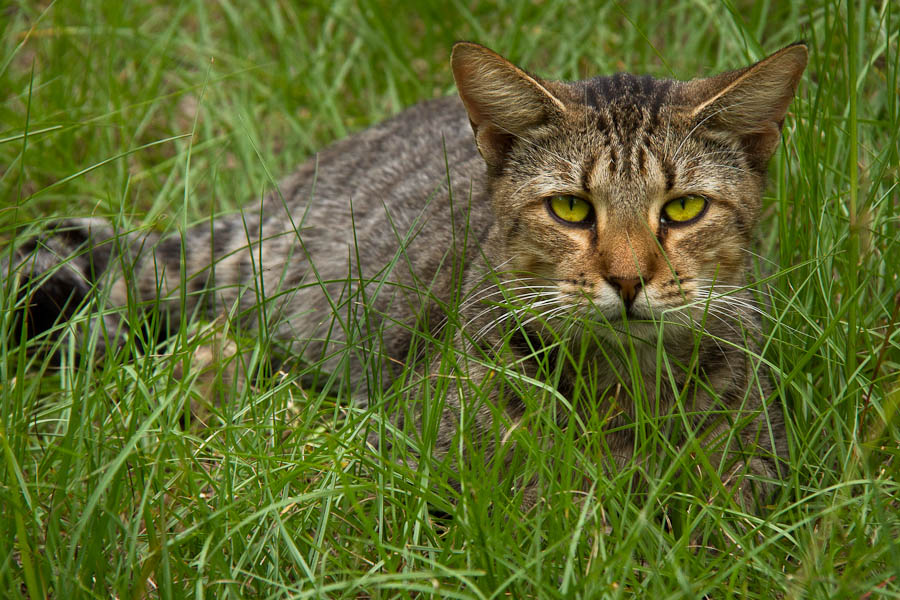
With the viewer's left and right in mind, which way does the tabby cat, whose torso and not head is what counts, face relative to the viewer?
facing the viewer and to the right of the viewer
